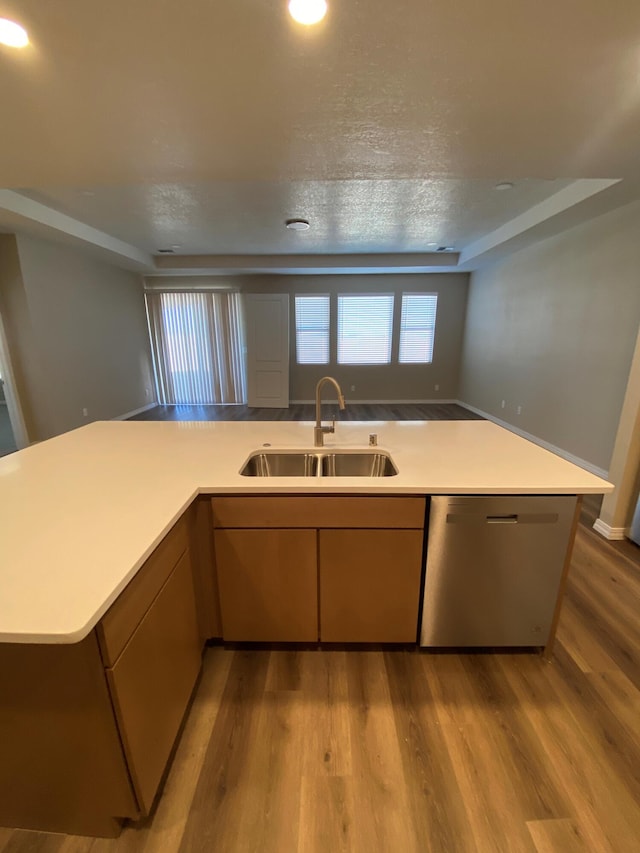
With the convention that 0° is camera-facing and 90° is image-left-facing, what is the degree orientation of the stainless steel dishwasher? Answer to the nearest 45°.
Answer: approximately 0°

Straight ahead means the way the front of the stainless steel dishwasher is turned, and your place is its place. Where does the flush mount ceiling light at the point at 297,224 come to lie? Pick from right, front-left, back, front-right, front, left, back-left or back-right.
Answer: back-right

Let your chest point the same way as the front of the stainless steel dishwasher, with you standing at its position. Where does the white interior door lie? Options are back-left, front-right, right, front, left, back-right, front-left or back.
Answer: back-right

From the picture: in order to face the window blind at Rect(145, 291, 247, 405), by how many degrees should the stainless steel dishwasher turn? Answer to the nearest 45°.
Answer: approximately 135° to its right
